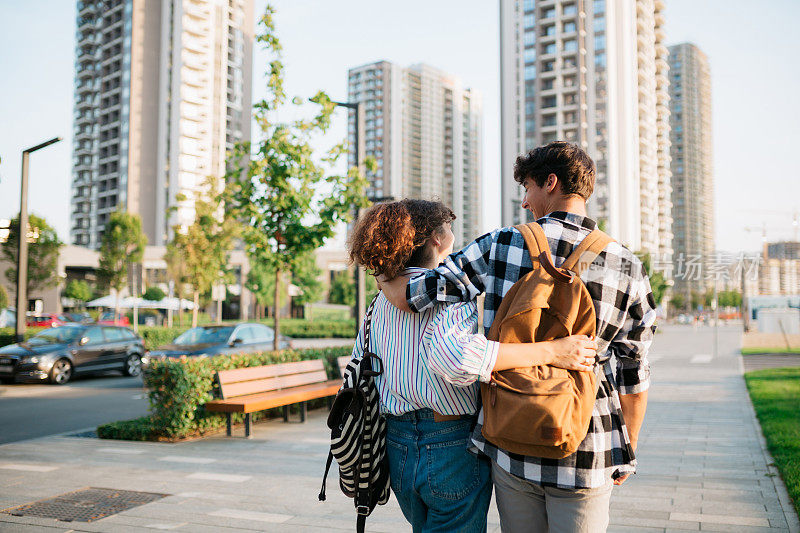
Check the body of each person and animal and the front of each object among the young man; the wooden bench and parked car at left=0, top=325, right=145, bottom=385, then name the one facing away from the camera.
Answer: the young man

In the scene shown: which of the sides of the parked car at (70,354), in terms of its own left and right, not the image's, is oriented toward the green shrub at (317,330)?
back

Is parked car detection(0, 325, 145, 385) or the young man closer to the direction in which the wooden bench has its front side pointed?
the young man

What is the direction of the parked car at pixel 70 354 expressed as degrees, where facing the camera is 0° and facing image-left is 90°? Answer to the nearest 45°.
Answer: approximately 45°

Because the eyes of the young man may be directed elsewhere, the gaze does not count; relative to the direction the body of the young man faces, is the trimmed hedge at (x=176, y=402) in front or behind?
in front

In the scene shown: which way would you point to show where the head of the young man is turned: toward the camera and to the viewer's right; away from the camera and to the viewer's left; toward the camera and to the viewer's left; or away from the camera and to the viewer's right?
away from the camera and to the viewer's left

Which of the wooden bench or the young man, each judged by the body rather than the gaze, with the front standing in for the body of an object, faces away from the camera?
the young man

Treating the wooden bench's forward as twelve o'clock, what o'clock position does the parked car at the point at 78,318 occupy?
The parked car is roughly at 7 o'clock from the wooden bench.

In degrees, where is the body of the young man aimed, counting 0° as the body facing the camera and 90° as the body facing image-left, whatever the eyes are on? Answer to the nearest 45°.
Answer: approximately 180°

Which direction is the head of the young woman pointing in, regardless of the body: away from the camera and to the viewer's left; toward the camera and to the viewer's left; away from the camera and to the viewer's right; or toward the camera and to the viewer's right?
away from the camera and to the viewer's right

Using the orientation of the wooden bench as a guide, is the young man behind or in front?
in front

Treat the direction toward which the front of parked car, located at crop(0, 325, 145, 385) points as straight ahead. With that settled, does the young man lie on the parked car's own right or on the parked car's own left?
on the parked car's own left

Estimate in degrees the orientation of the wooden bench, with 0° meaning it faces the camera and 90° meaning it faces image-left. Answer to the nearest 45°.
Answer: approximately 315°
